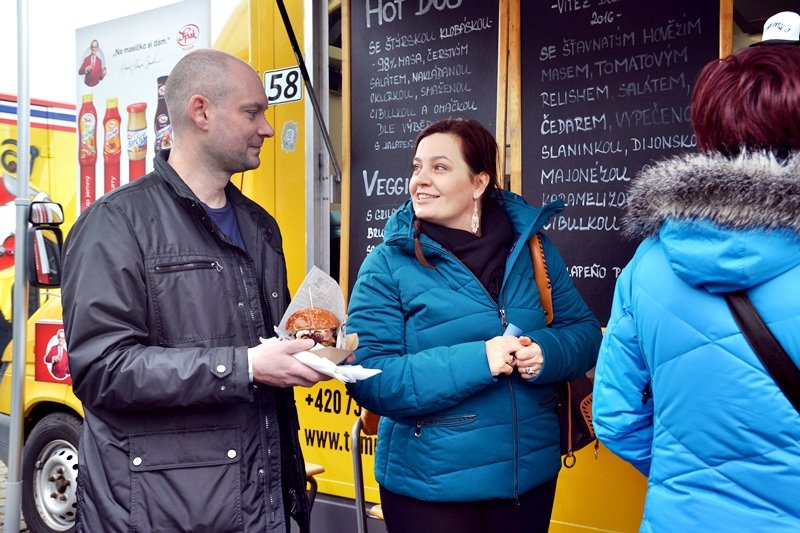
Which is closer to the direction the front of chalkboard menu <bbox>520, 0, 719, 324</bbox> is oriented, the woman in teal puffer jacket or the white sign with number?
the woman in teal puffer jacket

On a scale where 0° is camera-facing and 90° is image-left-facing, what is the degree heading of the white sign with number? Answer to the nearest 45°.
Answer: approximately 0°

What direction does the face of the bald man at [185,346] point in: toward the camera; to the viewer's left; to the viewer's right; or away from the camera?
to the viewer's right

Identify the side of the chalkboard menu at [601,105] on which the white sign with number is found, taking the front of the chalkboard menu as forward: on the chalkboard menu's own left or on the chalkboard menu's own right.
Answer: on the chalkboard menu's own right

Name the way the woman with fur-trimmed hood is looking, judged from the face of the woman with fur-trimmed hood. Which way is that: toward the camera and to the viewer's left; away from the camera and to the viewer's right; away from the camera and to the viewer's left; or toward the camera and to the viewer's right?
away from the camera and to the viewer's left

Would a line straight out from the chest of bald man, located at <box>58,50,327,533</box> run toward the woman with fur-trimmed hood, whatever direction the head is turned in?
yes

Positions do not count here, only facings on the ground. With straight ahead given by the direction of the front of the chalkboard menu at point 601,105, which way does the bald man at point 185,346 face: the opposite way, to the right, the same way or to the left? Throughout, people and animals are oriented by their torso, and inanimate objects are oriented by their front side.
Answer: to the left

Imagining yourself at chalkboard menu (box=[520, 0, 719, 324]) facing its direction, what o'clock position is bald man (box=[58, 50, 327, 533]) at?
The bald man is roughly at 1 o'clock from the chalkboard menu.

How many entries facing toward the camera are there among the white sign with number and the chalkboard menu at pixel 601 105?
2

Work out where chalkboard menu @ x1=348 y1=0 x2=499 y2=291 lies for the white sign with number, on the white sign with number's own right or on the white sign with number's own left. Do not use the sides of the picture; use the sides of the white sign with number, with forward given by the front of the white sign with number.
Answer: on the white sign with number's own left

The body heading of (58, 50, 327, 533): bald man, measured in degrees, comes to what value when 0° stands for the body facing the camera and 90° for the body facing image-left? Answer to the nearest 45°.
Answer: approximately 315°
